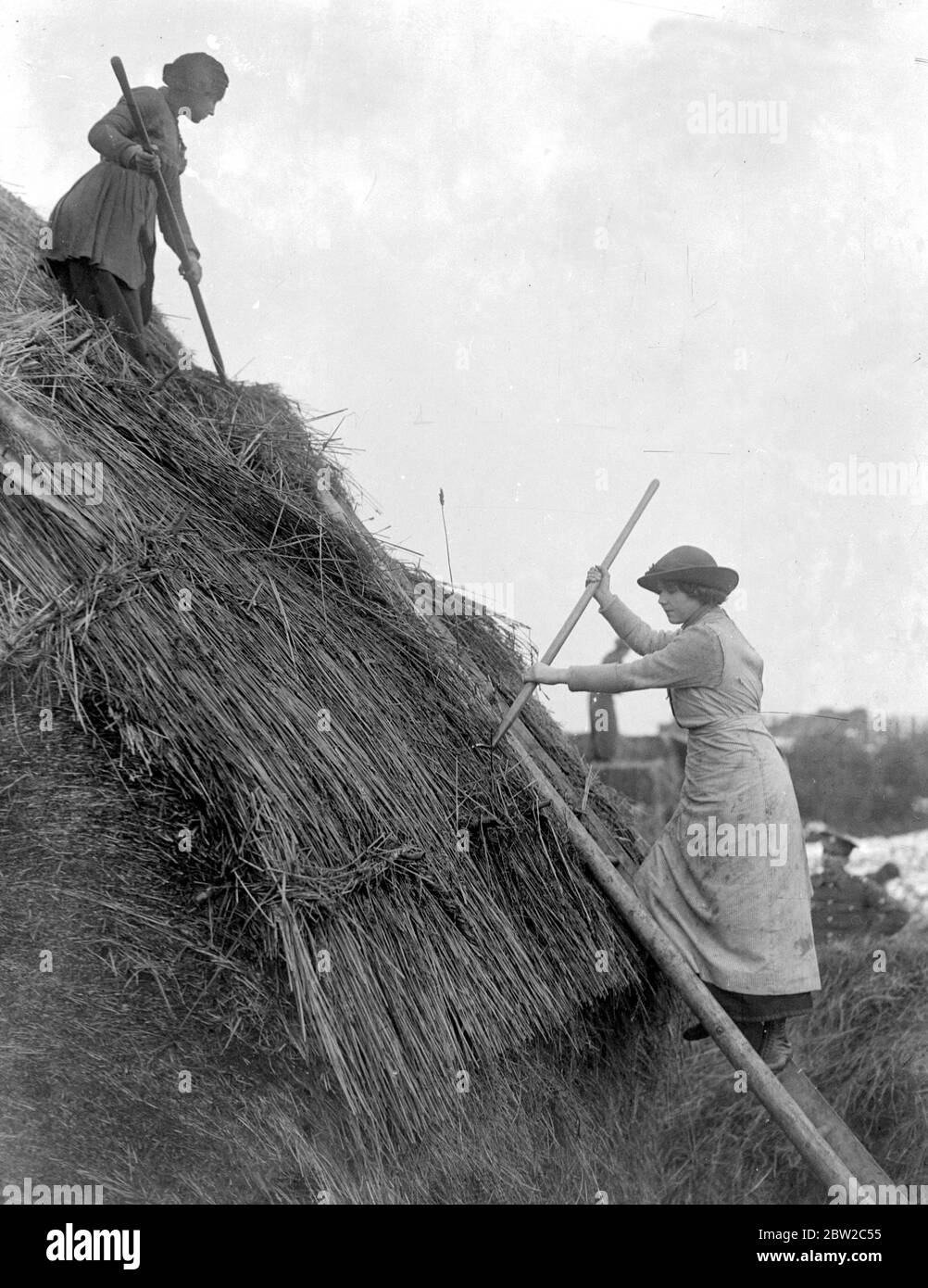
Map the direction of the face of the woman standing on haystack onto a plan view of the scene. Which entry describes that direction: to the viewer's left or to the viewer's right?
to the viewer's right

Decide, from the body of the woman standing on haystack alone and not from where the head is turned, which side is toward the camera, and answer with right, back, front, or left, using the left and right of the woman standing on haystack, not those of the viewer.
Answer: right

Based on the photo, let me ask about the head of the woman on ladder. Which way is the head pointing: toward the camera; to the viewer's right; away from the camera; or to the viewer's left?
to the viewer's left

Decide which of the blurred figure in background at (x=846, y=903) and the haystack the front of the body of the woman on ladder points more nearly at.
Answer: the haystack

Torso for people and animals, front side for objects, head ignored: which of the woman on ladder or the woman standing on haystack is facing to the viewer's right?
the woman standing on haystack

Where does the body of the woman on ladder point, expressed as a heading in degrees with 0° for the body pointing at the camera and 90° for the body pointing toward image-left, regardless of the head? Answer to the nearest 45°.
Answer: approximately 90°
